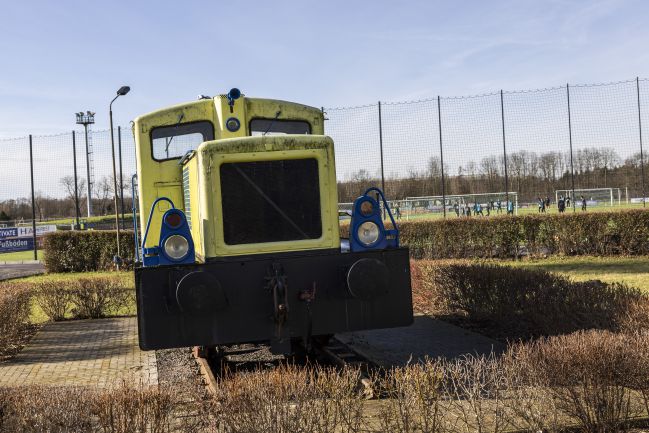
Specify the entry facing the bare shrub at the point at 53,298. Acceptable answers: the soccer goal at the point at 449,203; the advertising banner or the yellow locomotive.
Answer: the advertising banner

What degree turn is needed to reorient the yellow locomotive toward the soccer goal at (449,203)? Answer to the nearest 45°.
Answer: approximately 180°

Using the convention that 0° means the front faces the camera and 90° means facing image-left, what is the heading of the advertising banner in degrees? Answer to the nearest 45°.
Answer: approximately 0°
